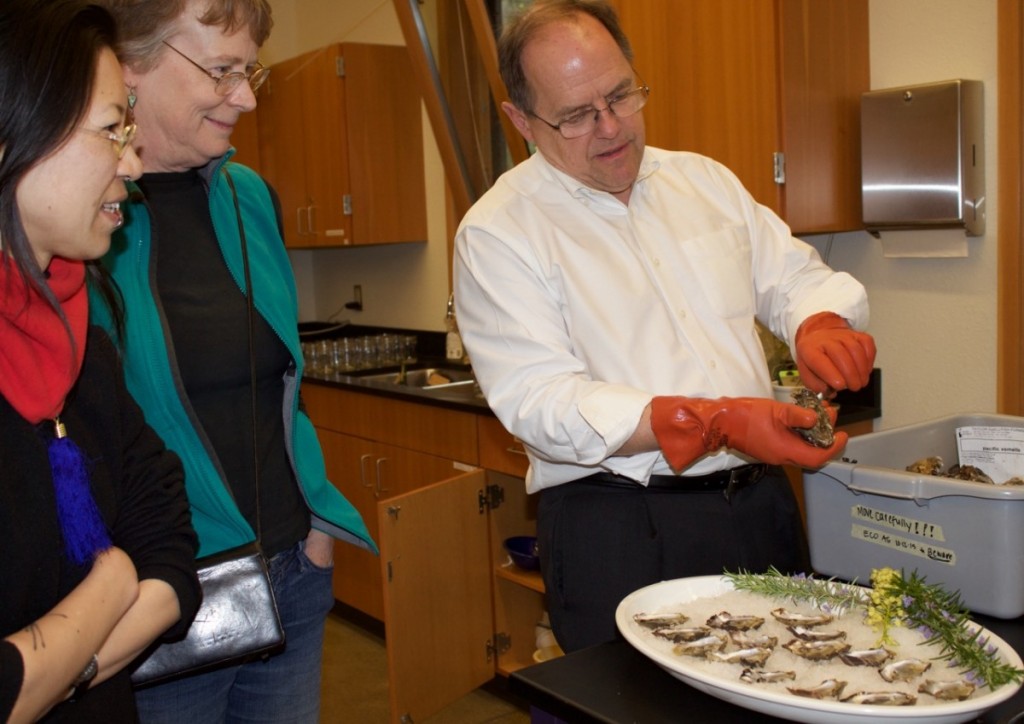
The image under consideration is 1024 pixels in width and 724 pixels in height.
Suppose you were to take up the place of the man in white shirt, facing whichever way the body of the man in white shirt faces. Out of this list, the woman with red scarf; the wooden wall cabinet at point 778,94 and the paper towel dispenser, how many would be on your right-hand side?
1

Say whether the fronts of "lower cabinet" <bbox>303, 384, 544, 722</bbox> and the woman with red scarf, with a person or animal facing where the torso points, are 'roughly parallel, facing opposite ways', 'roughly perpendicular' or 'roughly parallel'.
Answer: roughly perpendicular

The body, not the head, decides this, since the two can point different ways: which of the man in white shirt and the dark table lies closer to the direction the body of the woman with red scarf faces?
the dark table

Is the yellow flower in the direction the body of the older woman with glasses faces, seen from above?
yes

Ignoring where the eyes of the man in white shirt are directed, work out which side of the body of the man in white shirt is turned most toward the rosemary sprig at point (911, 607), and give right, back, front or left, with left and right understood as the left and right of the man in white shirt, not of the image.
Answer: front

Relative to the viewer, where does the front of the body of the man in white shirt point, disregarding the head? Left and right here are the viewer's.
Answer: facing the viewer and to the right of the viewer

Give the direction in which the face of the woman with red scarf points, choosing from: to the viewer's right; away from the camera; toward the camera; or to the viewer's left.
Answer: to the viewer's right

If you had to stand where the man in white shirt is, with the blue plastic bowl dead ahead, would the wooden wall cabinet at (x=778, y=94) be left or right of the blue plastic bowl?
right

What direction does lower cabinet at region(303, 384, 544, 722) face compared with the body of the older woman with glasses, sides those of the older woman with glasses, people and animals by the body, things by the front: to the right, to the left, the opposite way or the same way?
to the right

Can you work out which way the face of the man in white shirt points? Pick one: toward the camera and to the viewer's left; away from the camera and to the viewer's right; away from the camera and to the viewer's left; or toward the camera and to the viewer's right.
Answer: toward the camera and to the viewer's right

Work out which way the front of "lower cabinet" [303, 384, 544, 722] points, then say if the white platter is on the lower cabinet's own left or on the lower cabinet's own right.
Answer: on the lower cabinet's own left
